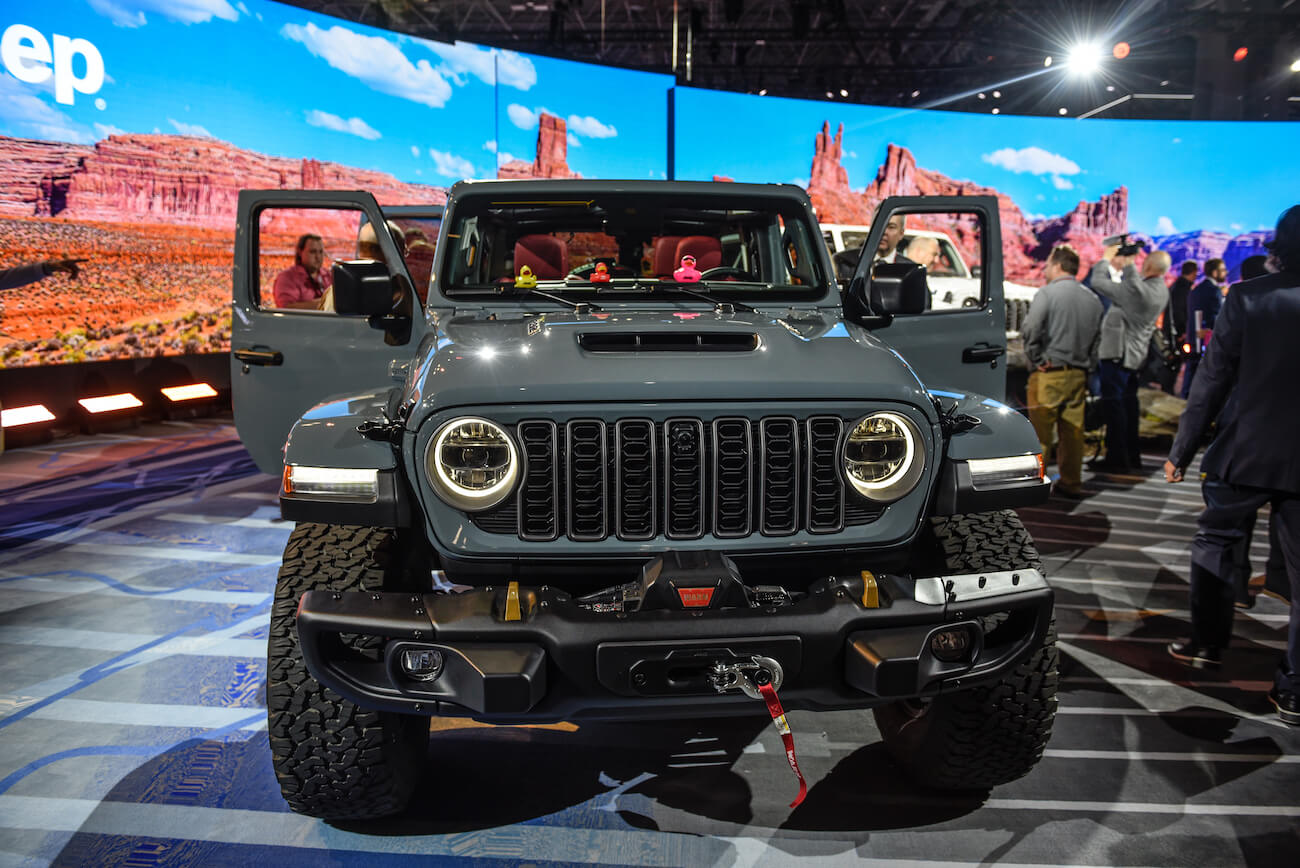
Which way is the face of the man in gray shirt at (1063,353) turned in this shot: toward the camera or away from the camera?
away from the camera

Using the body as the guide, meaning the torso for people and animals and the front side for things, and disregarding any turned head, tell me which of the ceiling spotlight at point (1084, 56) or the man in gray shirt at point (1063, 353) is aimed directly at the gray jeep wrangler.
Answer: the ceiling spotlight

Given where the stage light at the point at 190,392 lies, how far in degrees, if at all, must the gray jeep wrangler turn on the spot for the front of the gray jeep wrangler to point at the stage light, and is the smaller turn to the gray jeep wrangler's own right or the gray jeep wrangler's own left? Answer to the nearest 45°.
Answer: approximately 135° to the gray jeep wrangler's own right

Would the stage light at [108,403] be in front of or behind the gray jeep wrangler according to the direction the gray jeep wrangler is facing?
behind

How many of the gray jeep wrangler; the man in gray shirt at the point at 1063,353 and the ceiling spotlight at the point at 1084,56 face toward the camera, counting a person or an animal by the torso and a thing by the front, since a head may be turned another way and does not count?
2

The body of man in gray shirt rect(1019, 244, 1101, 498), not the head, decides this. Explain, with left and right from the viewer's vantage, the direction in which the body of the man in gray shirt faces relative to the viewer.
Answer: facing away from the viewer and to the left of the viewer

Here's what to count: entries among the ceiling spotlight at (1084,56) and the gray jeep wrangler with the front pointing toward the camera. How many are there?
2

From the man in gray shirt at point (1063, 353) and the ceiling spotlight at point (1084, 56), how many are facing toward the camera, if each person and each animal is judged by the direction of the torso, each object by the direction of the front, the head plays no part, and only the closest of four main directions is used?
1
